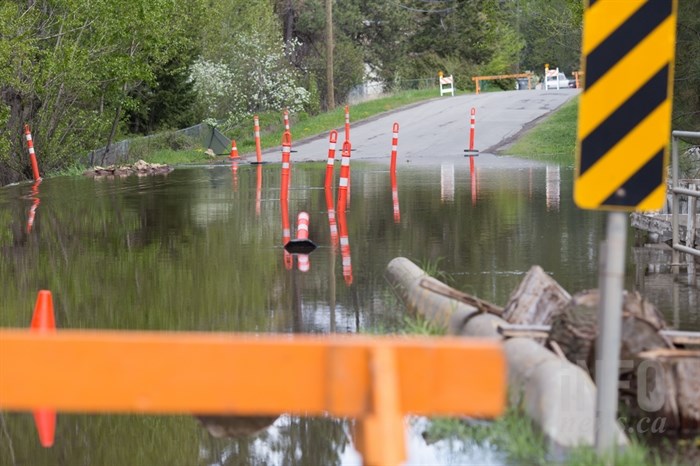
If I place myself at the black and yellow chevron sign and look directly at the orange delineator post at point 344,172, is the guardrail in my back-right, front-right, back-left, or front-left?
front-right

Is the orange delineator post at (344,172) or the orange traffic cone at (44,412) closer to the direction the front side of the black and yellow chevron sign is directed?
the orange traffic cone

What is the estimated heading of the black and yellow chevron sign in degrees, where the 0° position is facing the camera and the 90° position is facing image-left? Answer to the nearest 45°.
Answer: approximately 0°

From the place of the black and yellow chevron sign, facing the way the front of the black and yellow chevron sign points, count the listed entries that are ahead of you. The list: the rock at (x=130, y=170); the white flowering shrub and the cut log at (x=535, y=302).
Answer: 0

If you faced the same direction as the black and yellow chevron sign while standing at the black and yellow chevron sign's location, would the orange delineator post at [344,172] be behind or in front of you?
behind

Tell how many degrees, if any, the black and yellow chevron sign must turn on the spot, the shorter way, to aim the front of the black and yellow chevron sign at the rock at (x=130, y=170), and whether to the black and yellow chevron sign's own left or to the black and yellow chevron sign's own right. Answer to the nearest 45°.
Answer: approximately 135° to the black and yellow chevron sign's own right

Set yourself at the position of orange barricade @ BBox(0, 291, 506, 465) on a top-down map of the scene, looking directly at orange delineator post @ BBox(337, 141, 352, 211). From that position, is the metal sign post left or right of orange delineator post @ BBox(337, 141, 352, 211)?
right

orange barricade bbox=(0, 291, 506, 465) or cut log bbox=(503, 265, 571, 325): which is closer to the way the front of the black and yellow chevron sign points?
the orange barricade

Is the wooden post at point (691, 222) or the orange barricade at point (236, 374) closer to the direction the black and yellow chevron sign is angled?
the orange barricade
